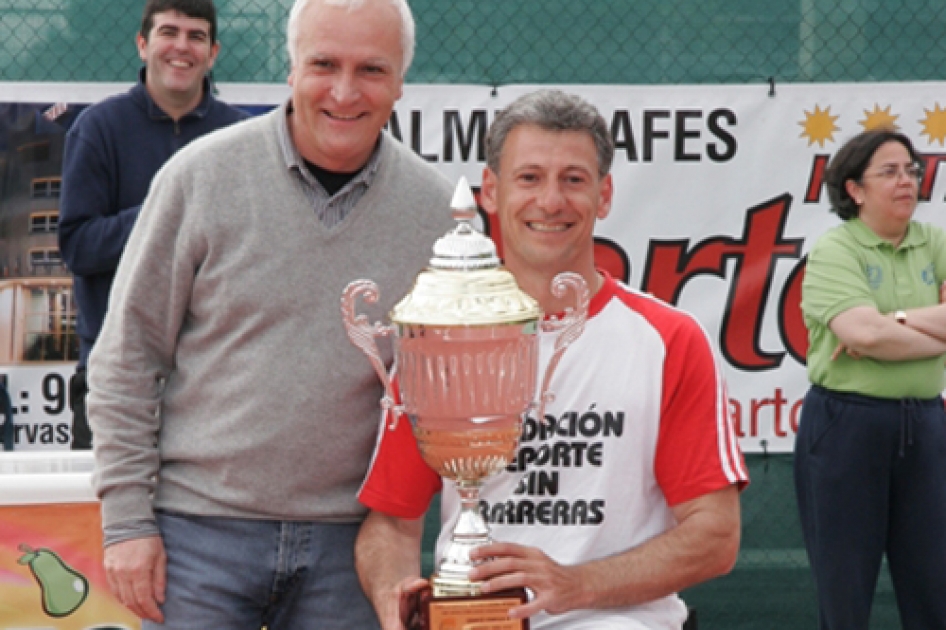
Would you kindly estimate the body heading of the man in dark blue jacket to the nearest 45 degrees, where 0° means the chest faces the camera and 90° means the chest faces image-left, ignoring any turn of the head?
approximately 315°

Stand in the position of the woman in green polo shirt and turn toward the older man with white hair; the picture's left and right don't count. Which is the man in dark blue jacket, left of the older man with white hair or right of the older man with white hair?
right

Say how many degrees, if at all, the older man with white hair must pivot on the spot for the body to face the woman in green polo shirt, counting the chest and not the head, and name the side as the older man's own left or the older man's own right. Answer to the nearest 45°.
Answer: approximately 135° to the older man's own left

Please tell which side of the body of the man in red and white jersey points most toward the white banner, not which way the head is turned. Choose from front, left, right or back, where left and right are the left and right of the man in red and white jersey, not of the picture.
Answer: back

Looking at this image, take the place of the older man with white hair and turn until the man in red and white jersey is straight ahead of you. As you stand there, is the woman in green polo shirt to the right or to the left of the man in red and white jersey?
left
